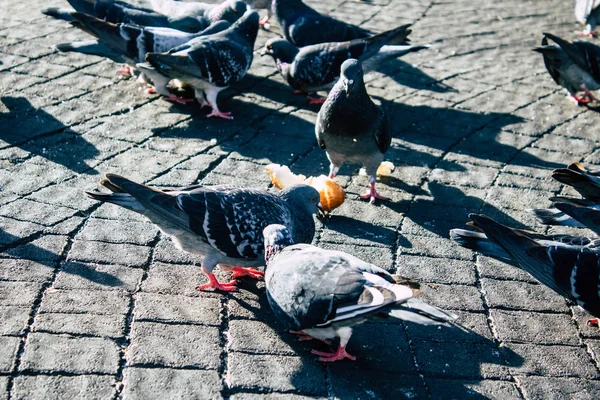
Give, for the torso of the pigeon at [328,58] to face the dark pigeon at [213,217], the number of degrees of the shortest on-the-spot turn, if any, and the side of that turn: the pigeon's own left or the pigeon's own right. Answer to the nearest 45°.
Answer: approximately 90° to the pigeon's own left

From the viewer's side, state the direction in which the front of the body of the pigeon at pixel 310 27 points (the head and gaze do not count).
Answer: to the viewer's left

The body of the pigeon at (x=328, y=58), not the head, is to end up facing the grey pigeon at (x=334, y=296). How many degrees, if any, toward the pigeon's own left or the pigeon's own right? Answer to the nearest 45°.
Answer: approximately 90° to the pigeon's own left

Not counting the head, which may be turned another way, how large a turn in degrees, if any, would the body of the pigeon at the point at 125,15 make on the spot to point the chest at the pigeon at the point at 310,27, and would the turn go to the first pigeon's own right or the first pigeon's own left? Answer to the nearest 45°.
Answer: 0° — it already faces it

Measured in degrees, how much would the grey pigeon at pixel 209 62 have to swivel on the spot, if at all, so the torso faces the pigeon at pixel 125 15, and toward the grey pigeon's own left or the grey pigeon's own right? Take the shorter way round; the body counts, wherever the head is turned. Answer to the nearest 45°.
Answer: approximately 135° to the grey pigeon's own left

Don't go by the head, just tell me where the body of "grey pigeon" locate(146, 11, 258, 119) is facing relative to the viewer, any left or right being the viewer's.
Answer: facing to the right of the viewer

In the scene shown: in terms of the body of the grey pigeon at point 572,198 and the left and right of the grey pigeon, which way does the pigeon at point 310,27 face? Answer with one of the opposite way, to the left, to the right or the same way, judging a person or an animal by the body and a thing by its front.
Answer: the opposite way

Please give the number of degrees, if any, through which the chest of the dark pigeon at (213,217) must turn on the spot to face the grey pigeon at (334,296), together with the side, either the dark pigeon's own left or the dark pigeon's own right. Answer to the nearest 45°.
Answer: approximately 45° to the dark pigeon's own right

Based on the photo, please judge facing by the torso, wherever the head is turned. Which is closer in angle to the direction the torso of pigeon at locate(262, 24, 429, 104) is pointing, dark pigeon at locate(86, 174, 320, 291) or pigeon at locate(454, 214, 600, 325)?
the dark pigeon

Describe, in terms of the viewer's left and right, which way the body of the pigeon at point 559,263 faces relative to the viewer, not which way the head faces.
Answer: facing to the right of the viewer

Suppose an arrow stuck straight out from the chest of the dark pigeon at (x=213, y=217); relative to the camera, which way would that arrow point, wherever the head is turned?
to the viewer's right

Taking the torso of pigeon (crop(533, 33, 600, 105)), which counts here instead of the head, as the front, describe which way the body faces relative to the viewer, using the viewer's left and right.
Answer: facing to the right of the viewer

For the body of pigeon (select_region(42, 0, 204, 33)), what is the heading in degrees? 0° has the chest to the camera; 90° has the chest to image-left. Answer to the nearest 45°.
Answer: approximately 270°

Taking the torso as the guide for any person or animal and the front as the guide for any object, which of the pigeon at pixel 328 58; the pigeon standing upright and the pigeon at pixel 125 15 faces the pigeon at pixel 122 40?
the pigeon at pixel 328 58
